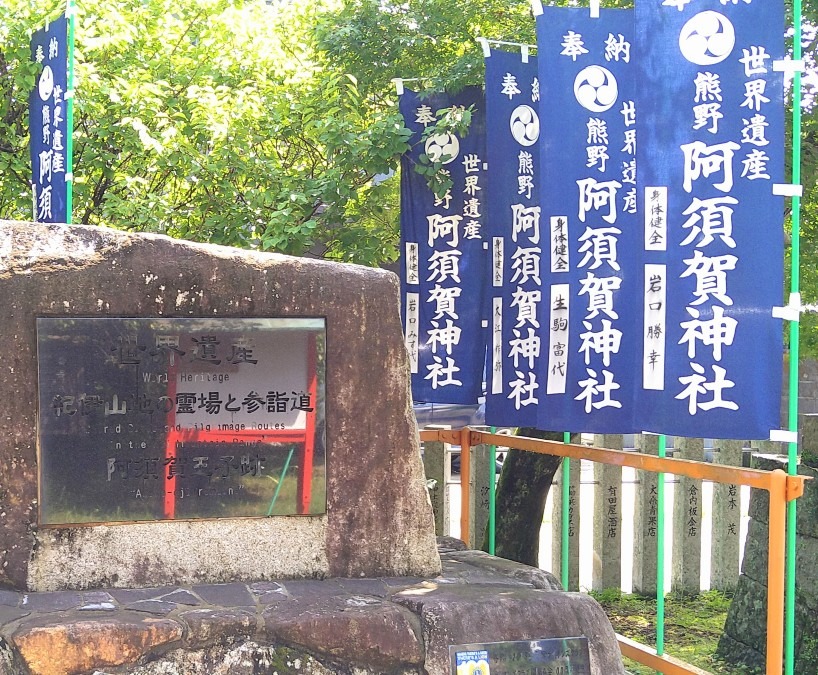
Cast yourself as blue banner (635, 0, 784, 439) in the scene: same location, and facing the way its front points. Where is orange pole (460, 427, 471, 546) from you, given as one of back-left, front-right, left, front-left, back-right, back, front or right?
back-right

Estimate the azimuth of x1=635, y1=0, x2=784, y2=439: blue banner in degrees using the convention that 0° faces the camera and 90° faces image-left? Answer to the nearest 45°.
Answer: approximately 0°

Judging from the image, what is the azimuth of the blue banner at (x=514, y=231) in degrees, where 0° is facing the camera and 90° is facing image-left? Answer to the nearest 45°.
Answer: approximately 0°

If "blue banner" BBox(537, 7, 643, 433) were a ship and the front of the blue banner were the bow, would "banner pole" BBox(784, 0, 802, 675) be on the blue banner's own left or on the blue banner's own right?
on the blue banner's own left

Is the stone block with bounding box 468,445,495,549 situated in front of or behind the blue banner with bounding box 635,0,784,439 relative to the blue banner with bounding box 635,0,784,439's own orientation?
behind

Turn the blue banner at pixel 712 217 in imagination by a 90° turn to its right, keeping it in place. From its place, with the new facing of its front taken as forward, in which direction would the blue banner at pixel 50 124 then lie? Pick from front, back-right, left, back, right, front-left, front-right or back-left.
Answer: front

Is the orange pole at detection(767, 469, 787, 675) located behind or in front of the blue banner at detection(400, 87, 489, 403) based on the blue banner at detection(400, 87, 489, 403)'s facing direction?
in front

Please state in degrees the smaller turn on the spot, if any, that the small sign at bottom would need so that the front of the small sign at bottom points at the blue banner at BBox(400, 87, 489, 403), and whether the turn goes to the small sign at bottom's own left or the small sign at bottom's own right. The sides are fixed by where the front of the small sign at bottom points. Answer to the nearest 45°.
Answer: approximately 180°

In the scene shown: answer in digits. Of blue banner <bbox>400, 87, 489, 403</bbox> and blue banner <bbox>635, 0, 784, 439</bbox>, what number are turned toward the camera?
2
